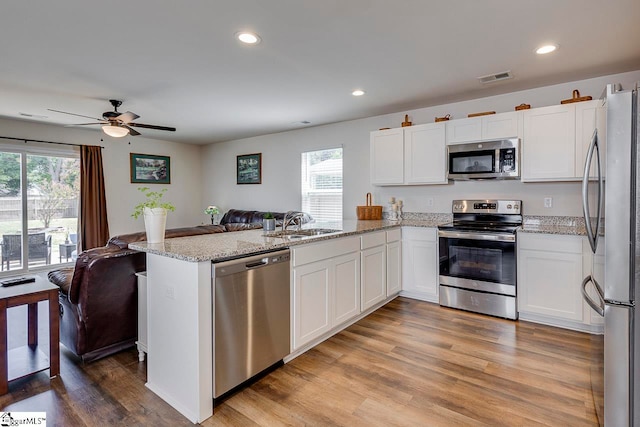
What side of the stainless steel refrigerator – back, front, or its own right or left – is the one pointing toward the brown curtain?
front

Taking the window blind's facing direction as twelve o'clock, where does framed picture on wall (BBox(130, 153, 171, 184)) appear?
The framed picture on wall is roughly at 2 o'clock from the window blind.

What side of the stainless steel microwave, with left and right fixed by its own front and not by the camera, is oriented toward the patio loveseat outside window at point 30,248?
right

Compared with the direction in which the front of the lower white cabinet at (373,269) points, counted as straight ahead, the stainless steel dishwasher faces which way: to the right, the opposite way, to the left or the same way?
the same way

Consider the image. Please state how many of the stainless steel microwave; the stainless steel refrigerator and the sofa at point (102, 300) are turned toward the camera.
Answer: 1

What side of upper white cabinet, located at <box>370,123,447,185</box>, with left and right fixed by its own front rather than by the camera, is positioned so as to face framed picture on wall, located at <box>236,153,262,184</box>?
right

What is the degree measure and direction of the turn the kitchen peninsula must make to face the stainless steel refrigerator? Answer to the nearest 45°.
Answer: approximately 45° to its left

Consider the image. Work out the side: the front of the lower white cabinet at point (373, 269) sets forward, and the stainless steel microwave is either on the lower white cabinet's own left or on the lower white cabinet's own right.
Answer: on the lower white cabinet's own left

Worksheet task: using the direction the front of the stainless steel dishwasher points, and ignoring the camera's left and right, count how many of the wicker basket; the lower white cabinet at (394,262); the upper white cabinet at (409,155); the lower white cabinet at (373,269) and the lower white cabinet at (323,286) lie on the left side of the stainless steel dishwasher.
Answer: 5

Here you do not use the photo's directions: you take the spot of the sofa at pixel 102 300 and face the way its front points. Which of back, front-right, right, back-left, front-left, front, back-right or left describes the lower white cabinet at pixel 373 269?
back-right

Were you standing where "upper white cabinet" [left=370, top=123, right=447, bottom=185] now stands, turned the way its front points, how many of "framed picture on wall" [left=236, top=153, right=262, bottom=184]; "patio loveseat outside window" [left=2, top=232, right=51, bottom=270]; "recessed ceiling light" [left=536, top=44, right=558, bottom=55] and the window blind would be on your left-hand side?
1

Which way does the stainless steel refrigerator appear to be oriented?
to the viewer's left

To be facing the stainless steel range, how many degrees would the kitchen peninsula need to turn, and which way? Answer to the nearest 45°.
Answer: approximately 90° to its left

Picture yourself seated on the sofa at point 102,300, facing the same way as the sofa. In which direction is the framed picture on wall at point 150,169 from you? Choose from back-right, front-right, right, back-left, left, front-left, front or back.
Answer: front-right

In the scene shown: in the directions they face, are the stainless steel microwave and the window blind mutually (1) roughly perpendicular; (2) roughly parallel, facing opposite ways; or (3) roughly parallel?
roughly parallel

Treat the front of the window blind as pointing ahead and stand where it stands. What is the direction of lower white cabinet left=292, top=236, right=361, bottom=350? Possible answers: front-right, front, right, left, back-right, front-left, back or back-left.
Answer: front-left

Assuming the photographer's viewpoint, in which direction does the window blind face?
facing the viewer and to the left of the viewer
